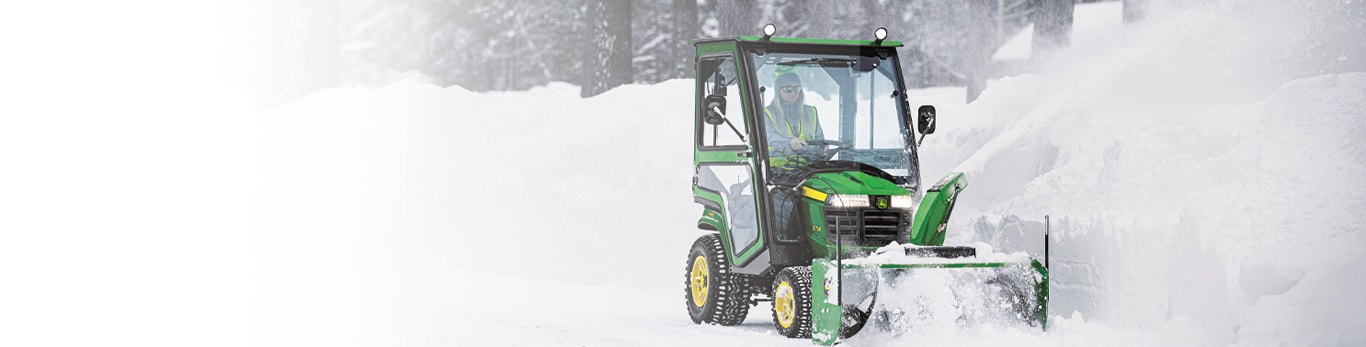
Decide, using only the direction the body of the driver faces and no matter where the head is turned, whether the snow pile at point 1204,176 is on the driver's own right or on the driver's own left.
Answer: on the driver's own left

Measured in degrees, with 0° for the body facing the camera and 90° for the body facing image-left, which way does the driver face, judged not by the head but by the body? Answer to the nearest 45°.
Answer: approximately 315°

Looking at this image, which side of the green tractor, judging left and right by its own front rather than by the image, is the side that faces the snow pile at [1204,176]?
left

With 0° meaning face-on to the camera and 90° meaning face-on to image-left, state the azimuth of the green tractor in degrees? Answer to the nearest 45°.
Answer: approximately 315°

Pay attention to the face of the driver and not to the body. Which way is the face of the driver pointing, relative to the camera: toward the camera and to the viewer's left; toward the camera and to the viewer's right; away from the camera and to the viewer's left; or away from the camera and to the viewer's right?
toward the camera and to the viewer's right
